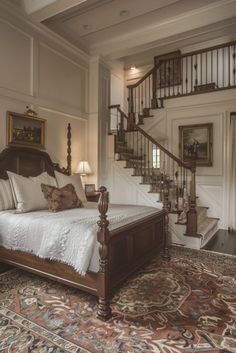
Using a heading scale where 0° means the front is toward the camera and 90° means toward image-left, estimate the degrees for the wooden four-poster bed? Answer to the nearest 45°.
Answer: approximately 315°

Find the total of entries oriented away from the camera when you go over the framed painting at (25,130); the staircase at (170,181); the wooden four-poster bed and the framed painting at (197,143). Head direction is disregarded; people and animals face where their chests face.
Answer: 0

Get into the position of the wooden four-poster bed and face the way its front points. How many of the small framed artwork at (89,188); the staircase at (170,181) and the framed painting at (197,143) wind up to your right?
0

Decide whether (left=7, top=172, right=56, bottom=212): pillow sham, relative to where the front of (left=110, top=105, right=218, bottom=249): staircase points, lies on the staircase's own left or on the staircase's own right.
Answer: on the staircase's own right

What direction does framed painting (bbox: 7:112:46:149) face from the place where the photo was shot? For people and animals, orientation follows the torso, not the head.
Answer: facing the viewer and to the right of the viewer

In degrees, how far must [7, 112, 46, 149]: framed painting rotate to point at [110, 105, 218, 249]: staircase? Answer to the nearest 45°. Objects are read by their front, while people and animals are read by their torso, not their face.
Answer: approximately 45° to its left

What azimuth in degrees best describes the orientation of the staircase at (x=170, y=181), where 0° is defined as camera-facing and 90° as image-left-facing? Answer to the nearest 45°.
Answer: approximately 315°

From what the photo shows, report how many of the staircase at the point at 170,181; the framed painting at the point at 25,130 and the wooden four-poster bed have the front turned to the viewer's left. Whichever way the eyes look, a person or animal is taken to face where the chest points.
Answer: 0

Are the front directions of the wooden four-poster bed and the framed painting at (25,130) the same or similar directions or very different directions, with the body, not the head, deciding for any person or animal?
same or similar directions

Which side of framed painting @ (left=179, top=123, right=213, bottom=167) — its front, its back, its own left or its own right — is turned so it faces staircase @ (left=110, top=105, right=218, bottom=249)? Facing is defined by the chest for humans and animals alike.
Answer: front

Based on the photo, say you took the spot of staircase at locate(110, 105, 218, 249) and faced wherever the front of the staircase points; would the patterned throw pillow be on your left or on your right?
on your right

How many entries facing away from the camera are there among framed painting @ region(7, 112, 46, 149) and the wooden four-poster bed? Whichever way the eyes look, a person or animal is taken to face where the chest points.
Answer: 0

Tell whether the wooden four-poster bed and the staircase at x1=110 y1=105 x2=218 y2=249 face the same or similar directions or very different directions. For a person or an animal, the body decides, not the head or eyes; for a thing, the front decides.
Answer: same or similar directions

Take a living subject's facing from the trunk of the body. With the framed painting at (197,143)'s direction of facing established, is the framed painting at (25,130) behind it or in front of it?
in front

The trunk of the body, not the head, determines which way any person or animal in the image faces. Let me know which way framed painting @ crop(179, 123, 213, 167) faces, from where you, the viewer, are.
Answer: facing the viewer and to the left of the viewer

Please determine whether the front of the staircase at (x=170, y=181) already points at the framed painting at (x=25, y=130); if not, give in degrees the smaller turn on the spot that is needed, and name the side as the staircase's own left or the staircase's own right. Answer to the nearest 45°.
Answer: approximately 90° to the staircase's own right
